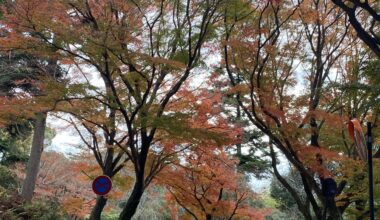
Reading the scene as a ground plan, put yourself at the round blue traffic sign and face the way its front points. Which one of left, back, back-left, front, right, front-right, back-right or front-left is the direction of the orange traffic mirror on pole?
front-left

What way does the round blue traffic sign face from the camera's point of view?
toward the camera

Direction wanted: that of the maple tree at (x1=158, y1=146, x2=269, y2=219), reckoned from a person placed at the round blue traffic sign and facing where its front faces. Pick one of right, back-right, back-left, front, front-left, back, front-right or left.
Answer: back-left
